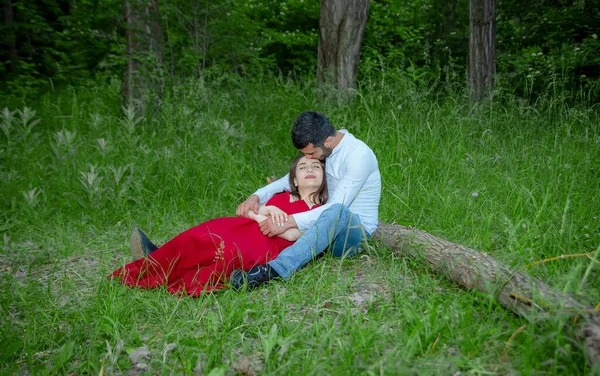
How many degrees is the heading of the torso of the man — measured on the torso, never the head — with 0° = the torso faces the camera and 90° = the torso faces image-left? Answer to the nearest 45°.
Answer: approximately 90°

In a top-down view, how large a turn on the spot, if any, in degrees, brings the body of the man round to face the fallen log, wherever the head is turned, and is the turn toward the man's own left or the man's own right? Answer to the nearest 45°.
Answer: approximately 135° to the man's own left
